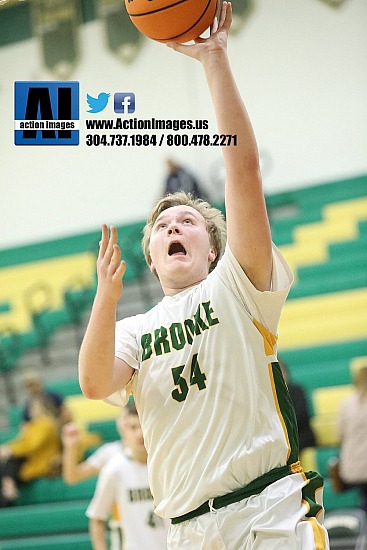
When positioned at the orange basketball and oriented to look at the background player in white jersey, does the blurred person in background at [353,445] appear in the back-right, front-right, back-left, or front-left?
front-right

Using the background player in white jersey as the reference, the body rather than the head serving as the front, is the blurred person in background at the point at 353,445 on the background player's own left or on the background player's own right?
on the background player's own left

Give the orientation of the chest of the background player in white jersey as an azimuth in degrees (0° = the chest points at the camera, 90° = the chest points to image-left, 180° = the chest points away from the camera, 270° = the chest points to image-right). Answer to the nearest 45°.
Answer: approximately 315°

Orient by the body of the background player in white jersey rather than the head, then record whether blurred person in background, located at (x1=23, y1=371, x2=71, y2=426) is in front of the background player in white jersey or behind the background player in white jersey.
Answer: behind

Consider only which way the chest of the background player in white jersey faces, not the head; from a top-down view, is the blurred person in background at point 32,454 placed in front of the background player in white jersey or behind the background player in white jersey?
behind
